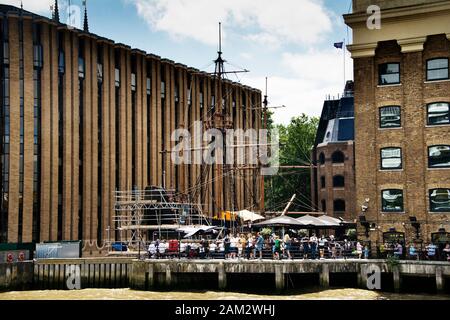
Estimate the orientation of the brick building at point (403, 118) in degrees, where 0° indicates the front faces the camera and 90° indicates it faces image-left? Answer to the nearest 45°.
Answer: approximately 0°

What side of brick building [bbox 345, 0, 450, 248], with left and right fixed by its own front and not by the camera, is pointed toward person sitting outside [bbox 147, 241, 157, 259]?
right

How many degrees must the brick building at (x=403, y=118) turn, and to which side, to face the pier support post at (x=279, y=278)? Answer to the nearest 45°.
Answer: approximately 45° to its right

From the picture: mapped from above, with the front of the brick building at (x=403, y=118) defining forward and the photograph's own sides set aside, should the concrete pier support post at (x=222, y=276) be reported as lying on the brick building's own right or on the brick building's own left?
on the brick building's own right

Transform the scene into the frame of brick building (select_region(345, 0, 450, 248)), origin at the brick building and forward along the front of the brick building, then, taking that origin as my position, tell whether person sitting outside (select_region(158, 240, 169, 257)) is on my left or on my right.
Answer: on my right
